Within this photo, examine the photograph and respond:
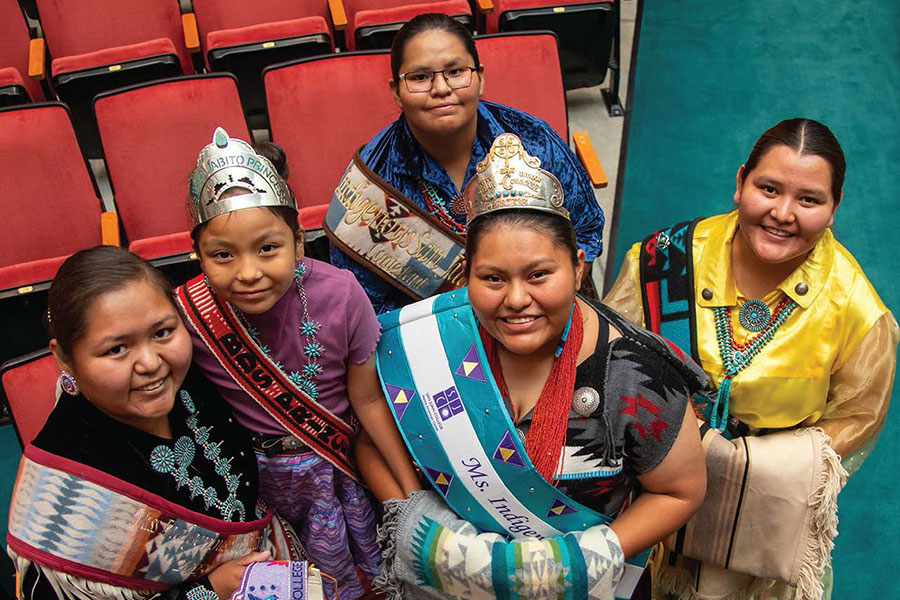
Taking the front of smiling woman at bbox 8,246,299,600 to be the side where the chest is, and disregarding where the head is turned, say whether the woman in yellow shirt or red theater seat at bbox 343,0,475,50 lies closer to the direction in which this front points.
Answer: the woman in yellow shirt

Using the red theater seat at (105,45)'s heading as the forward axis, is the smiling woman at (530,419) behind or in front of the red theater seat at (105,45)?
in front

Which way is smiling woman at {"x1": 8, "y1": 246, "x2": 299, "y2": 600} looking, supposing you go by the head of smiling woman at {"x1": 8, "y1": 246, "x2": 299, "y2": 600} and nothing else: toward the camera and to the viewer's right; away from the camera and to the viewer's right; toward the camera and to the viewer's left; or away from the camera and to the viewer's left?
toward the camera and to the viewer's right

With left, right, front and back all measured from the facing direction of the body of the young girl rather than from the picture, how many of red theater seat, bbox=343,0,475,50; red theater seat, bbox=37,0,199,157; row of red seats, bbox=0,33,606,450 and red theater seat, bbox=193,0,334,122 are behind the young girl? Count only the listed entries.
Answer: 4

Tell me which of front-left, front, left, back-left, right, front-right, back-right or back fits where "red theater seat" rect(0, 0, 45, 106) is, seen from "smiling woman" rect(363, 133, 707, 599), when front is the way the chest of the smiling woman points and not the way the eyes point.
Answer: back-right

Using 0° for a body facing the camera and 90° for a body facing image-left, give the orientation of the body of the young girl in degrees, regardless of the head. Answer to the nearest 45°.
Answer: approximately 0°
